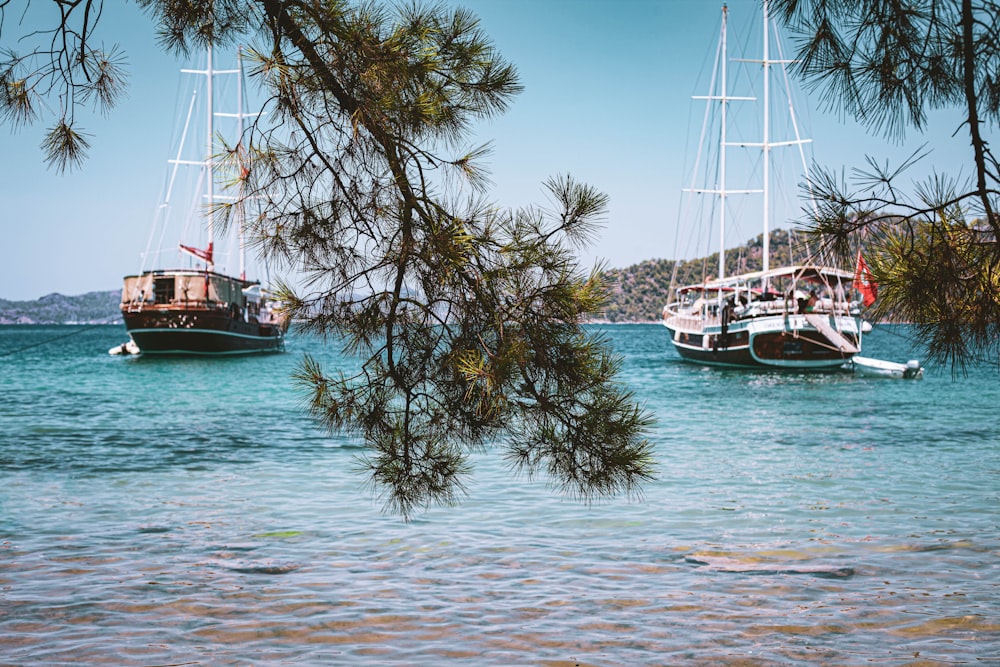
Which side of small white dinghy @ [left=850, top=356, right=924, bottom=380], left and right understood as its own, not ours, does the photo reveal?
left

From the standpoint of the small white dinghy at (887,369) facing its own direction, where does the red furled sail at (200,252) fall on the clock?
The red furled sail is roughly at 12 o'clock from the small white dinghy.

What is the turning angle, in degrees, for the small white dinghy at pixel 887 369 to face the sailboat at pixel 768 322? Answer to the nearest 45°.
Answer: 0° — it already faces it

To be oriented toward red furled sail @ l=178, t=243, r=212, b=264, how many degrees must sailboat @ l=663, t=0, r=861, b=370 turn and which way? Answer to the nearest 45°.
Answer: approximately 45° to its left

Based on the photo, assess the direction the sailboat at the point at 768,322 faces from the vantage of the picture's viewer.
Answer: facing away from the viewer and to the left of the viewer
